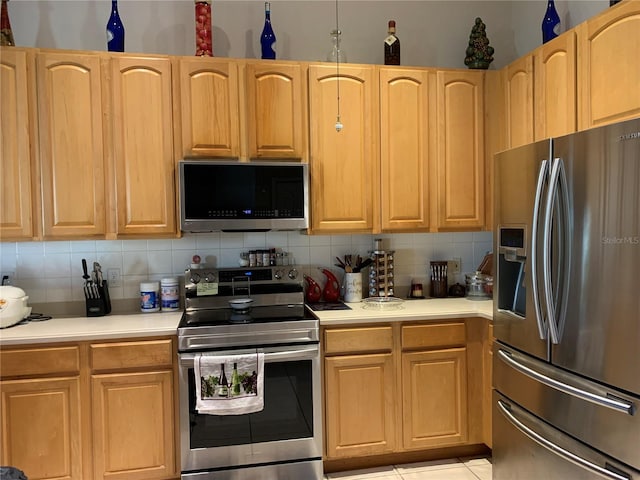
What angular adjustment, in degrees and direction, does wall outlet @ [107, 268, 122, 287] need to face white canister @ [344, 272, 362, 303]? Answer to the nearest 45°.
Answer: approximately 90° to its left

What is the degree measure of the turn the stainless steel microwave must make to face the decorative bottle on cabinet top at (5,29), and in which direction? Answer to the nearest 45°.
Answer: approximately 90° to its right

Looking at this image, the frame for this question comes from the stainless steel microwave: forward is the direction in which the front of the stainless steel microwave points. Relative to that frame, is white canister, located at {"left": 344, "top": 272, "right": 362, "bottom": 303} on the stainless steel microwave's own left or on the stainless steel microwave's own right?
on the stainless steel microwave's own left

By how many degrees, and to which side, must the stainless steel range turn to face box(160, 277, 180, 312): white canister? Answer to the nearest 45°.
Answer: approximately 135° to its right

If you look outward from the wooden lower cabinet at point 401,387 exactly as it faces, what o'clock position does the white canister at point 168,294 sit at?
The white canister is roughly at 3 o'clock from the wooden lower cabinet.

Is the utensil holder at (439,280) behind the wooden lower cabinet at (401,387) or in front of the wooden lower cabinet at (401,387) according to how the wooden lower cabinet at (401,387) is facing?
behind

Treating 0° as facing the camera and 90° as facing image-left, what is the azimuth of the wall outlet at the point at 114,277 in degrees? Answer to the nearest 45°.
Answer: approximately 0°

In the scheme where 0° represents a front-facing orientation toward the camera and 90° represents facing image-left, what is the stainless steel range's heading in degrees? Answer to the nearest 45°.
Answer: approximately 0°
